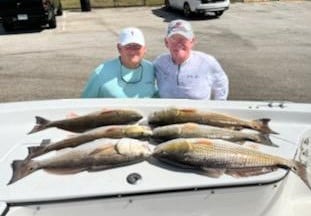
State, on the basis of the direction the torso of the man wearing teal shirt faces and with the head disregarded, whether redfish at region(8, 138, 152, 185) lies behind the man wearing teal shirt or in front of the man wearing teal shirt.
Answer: in front

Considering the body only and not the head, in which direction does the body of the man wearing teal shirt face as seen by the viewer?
toward the camera

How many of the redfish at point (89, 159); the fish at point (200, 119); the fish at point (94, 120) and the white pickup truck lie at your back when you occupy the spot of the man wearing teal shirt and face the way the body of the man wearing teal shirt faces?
1

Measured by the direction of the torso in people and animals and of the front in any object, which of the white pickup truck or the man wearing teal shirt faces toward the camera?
the man wearing teal shirt

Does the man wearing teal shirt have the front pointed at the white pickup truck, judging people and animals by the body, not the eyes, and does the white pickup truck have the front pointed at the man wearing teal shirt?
no

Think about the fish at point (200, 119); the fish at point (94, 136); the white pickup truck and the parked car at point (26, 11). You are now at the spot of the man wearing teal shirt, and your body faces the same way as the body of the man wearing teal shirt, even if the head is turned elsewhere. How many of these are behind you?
2

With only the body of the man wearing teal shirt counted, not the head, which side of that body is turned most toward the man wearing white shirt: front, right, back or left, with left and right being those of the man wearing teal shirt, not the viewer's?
left

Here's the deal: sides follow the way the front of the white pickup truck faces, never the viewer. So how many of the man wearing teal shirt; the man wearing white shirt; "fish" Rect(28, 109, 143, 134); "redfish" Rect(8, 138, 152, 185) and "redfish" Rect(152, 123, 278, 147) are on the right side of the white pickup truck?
0

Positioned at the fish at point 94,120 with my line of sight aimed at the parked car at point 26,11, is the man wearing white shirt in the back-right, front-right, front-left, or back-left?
front-right

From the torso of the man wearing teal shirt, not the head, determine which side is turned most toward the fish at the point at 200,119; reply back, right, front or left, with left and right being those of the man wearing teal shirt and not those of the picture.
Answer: front

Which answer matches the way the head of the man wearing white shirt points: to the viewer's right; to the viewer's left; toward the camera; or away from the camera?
toward the camera

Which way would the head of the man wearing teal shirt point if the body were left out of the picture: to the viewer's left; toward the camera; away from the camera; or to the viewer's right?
toward the camera

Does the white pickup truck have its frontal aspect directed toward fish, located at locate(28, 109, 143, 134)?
no

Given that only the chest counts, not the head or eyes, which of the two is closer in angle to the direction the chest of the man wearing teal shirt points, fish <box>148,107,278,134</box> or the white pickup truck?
the fish

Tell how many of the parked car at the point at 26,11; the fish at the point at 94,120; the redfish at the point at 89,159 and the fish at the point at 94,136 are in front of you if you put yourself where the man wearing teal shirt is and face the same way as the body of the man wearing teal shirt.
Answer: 3

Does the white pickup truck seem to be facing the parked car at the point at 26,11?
no

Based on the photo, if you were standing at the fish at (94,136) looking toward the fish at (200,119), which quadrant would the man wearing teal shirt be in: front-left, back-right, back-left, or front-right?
front-left

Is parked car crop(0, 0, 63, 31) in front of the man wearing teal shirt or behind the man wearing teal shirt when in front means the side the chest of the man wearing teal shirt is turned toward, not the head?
behind

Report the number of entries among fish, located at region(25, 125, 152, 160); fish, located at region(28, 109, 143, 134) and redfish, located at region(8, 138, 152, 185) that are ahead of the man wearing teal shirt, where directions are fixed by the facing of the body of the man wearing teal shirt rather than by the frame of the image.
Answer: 3
